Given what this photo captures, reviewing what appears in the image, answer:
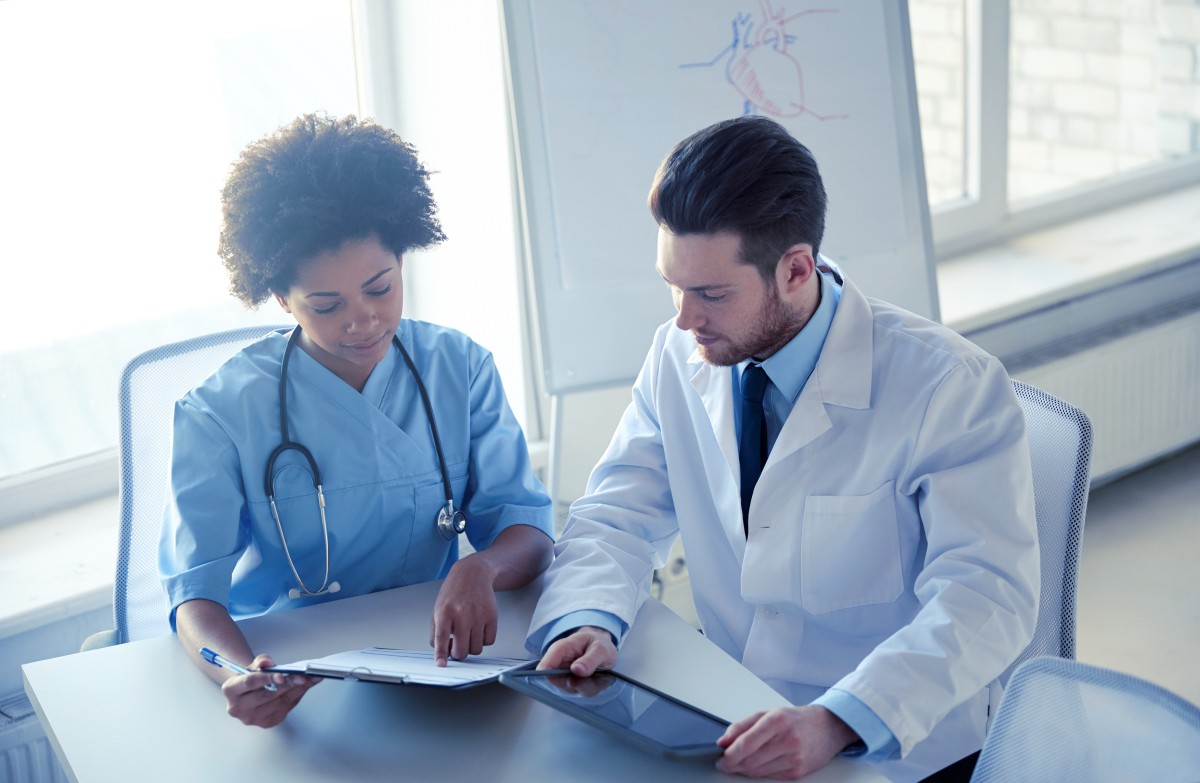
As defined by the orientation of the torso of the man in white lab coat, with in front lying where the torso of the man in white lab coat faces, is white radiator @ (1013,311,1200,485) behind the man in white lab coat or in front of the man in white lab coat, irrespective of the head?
behind

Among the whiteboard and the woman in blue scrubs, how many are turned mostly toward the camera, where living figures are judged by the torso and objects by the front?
2

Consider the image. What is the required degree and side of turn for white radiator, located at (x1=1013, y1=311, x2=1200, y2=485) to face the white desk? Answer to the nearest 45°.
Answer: approximately 45° to its right

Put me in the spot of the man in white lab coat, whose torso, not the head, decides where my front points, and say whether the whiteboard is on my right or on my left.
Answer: on my right
